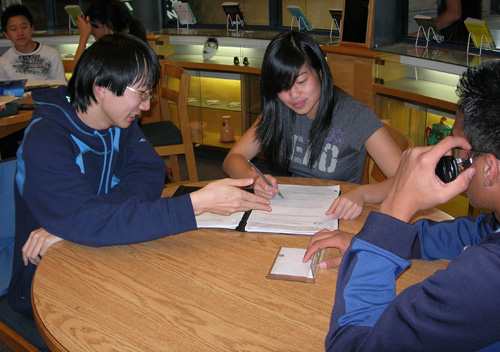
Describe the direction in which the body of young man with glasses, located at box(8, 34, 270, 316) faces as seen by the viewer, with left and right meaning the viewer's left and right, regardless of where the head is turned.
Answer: facing the viewer and to the right of the viewer

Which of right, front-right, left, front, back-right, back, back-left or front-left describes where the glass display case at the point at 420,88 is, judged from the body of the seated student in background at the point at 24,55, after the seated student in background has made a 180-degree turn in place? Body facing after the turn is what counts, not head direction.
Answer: back-right

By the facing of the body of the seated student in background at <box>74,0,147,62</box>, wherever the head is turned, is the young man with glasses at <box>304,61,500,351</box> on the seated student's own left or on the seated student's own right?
on the seated student's own left

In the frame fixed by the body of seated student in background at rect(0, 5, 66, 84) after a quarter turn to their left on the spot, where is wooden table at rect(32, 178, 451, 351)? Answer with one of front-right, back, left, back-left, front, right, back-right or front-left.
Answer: right

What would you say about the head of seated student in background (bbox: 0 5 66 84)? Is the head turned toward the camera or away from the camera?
toward the camera

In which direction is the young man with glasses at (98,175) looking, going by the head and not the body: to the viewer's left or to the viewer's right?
to the viewer's right

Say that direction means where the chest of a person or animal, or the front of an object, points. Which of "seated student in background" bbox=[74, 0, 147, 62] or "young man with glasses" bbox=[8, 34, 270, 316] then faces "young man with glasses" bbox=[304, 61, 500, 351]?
"young man with glasses" bbox=[8, 34, 270, 316]

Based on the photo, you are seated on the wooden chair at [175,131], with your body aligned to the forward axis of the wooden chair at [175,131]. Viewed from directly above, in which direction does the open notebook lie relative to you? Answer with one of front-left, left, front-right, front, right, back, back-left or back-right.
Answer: front-left

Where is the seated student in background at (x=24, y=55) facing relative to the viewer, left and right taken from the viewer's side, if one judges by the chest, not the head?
facing the viewer

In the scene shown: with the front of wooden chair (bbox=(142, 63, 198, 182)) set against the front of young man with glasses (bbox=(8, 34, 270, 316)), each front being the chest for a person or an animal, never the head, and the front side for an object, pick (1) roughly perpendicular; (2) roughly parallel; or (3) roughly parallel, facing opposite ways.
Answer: roughly perpendicular

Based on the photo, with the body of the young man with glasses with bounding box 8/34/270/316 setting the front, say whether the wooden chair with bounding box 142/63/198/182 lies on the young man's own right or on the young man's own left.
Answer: on the young man's own left
